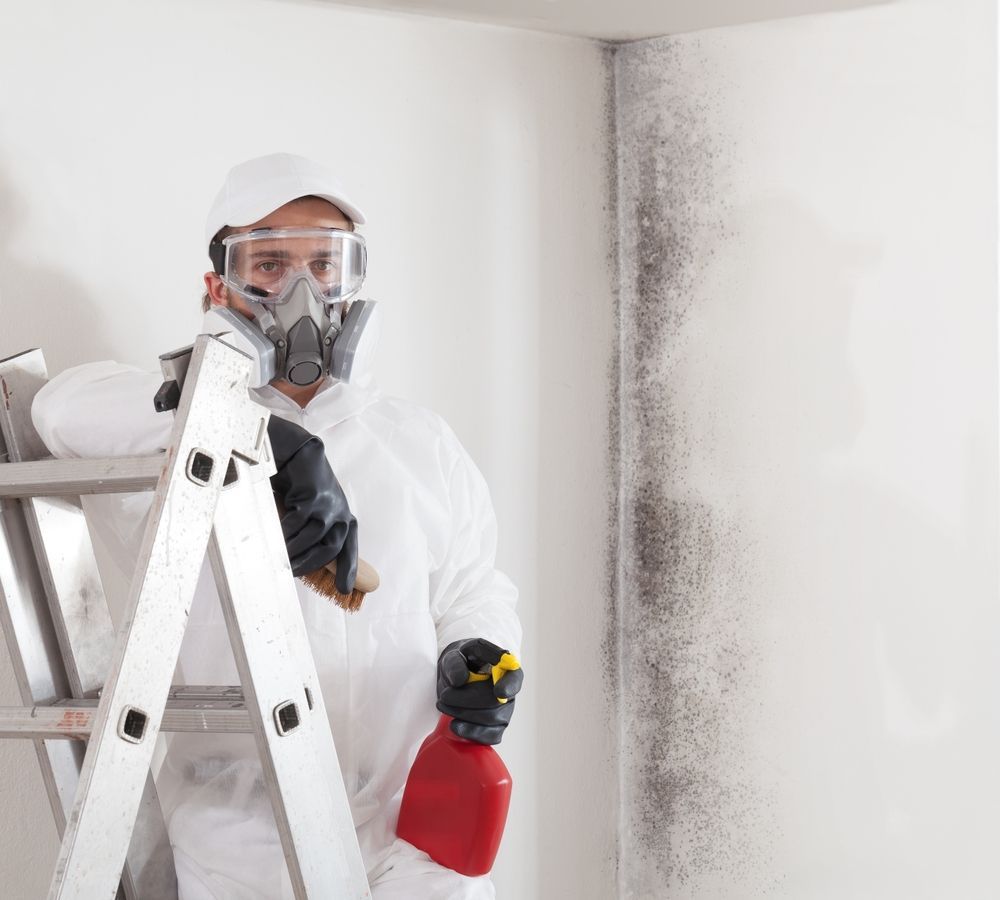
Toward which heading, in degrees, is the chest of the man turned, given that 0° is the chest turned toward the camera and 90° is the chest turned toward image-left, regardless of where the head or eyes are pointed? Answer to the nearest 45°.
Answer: approximately 0°
